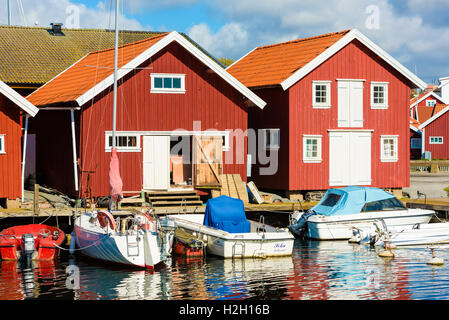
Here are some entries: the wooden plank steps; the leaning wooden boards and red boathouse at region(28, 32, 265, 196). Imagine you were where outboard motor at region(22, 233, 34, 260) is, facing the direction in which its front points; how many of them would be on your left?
0

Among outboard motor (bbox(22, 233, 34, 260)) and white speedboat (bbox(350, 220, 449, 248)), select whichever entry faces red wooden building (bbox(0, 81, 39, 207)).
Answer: the outboard motor

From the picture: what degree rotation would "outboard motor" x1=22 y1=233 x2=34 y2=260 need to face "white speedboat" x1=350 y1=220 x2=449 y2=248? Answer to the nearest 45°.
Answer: approximately 90° to its right

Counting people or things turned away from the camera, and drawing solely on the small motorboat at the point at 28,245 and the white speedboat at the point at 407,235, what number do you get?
1

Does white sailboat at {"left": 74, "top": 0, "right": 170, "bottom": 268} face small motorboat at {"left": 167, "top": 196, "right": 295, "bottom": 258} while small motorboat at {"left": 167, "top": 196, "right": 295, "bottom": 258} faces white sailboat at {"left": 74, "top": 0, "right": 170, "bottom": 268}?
no

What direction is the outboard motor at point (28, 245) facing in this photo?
away from the camera

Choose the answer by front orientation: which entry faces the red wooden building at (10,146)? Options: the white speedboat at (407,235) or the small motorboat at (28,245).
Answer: the small motorboat

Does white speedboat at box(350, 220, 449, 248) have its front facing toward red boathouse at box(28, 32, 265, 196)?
no

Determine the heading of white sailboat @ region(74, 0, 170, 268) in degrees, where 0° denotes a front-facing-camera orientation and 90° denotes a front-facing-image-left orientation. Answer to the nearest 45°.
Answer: approximately 135°

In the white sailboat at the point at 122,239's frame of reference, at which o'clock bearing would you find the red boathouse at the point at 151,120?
The red boathouse is roughly at 2 o'clock from the white sailboat.

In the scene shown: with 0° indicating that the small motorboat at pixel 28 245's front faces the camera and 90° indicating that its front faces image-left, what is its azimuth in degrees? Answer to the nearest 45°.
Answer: approximately 180°

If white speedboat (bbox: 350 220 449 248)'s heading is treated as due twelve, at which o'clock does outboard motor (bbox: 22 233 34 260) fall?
The outboard motor is roughly at 5 o'clock from the white speedboat.

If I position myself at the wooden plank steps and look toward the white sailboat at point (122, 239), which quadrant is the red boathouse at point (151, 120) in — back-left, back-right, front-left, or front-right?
back-right
